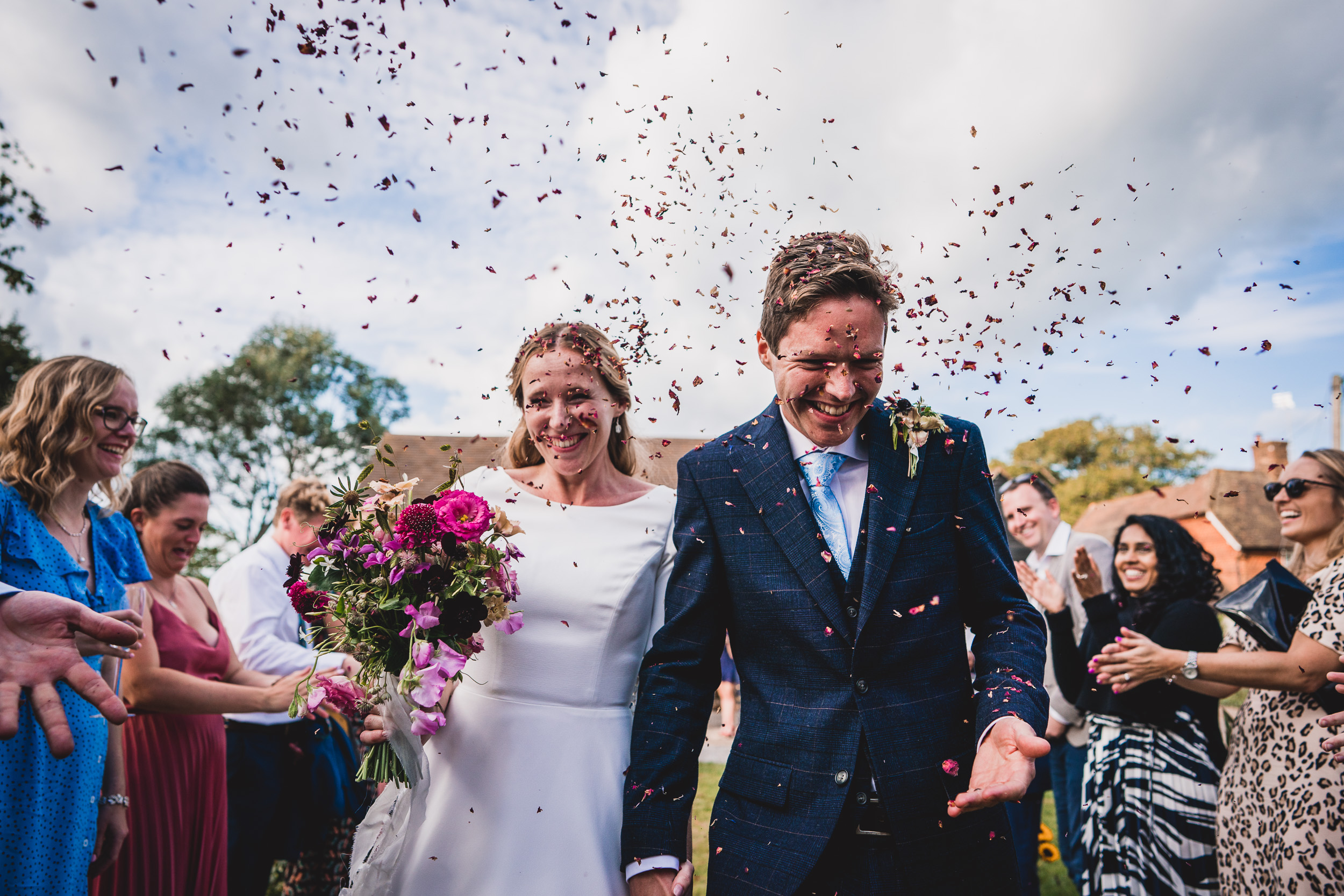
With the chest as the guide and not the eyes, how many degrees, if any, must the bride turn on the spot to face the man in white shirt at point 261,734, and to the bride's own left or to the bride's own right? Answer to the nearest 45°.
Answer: approximately 135° to the bride's own right

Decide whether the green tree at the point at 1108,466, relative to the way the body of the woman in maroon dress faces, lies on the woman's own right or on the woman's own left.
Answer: on the woman's own left

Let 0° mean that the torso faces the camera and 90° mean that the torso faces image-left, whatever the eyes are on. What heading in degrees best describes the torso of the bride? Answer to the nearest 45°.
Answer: approximately 0°

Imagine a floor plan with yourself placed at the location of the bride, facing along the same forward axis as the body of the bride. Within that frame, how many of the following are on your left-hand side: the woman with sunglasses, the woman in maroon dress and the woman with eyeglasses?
1

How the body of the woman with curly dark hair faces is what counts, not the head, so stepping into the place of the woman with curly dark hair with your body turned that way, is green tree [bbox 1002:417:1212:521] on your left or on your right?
on your right

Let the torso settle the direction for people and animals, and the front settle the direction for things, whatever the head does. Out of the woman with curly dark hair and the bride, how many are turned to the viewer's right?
0

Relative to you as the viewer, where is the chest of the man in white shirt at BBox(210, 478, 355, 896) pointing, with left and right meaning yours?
facing to the right of the viewer

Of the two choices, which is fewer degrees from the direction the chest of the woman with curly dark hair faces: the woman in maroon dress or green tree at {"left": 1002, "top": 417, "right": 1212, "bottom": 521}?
the woman in maroon dress

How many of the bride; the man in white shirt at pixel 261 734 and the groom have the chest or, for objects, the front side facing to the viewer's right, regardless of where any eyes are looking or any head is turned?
1
